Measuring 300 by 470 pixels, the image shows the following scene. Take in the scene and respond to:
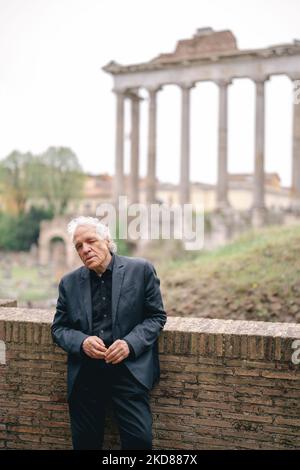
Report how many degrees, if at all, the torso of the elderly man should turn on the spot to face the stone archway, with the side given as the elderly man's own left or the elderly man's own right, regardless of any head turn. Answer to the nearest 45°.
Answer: approximately 180°

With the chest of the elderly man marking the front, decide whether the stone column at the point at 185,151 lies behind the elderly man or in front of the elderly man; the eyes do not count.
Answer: behind

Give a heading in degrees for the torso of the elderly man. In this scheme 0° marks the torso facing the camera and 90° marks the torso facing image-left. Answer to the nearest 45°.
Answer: approximately 0°

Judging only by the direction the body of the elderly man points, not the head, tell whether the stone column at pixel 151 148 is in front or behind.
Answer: behind

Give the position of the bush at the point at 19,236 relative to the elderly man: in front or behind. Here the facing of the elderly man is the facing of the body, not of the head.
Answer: behind

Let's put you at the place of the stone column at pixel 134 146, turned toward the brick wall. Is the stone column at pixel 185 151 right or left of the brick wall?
left

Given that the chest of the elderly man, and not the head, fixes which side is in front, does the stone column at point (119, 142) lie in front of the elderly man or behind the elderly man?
behind

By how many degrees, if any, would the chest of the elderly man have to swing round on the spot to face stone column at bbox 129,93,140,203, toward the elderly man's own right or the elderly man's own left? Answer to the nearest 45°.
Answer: approximately 180°

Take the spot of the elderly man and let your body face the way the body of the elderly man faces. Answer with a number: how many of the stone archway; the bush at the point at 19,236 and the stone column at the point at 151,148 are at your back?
3
